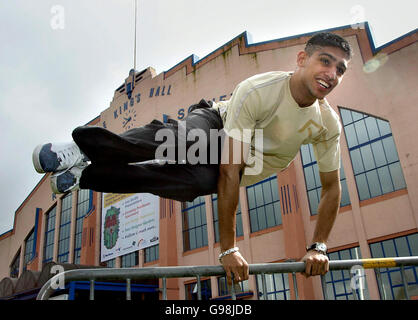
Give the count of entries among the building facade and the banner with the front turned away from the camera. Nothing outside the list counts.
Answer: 0

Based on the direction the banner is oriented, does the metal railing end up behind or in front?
in front

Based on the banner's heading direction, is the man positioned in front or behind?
in front

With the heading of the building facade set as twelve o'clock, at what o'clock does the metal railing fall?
The metal railing is roughly at 11 o'clock from the building facade.

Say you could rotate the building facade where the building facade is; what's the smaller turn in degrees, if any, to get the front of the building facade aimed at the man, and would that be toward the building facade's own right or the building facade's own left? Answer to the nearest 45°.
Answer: approximately 45° to the building facade's own left
